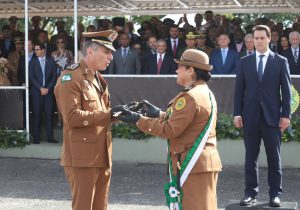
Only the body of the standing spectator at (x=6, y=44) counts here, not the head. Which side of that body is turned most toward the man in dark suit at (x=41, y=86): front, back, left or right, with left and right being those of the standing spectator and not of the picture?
front

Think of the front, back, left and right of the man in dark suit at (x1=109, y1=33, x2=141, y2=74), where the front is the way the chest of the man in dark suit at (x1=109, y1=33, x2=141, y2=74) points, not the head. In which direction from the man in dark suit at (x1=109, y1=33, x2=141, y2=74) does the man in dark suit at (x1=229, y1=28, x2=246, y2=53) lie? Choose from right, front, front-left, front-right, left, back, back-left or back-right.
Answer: left

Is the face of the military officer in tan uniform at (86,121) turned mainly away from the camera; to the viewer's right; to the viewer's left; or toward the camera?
to the viewer's right

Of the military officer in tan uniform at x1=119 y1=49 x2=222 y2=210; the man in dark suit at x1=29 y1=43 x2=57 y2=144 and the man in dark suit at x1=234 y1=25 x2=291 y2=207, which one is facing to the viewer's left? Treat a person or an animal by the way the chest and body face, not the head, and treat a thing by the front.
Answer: the military officer in tan uniform

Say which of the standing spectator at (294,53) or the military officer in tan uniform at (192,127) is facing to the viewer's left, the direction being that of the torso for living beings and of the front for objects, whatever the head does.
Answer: the military officer in tan uniform

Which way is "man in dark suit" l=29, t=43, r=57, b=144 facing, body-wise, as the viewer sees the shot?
toward the camera

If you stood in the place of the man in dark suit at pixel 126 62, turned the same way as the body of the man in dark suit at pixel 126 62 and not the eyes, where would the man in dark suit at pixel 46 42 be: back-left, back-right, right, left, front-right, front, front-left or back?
back-right

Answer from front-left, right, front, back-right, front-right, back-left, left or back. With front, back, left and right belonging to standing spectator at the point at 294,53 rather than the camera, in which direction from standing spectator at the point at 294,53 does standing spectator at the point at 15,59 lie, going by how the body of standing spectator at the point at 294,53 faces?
right

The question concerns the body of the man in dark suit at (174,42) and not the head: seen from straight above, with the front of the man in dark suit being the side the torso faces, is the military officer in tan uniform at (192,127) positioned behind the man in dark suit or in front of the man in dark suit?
in front

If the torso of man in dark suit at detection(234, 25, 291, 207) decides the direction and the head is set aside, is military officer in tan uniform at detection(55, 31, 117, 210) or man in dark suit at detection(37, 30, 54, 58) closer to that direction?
the military officer in tan uniform

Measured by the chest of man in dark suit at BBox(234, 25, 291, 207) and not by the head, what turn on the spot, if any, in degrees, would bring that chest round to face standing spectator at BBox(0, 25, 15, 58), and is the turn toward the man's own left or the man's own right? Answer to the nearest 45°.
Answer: approximately 135° to the man's own right

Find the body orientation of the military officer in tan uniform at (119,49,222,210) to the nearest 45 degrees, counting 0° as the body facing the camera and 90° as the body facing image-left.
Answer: approximately 90°

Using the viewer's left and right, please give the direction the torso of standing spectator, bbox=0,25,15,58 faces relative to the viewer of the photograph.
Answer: facing the viewer

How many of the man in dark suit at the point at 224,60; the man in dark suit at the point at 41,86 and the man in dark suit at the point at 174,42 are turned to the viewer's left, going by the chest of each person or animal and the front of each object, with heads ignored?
0

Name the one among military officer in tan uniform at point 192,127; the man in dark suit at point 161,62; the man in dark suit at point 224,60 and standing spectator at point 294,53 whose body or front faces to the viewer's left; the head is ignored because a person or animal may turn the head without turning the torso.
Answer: the military officer in tan uniform

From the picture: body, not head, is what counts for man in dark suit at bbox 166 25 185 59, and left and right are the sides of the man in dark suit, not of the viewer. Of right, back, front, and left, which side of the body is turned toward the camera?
front

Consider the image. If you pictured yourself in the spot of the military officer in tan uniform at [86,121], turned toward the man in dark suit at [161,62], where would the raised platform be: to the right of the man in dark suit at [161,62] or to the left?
right
